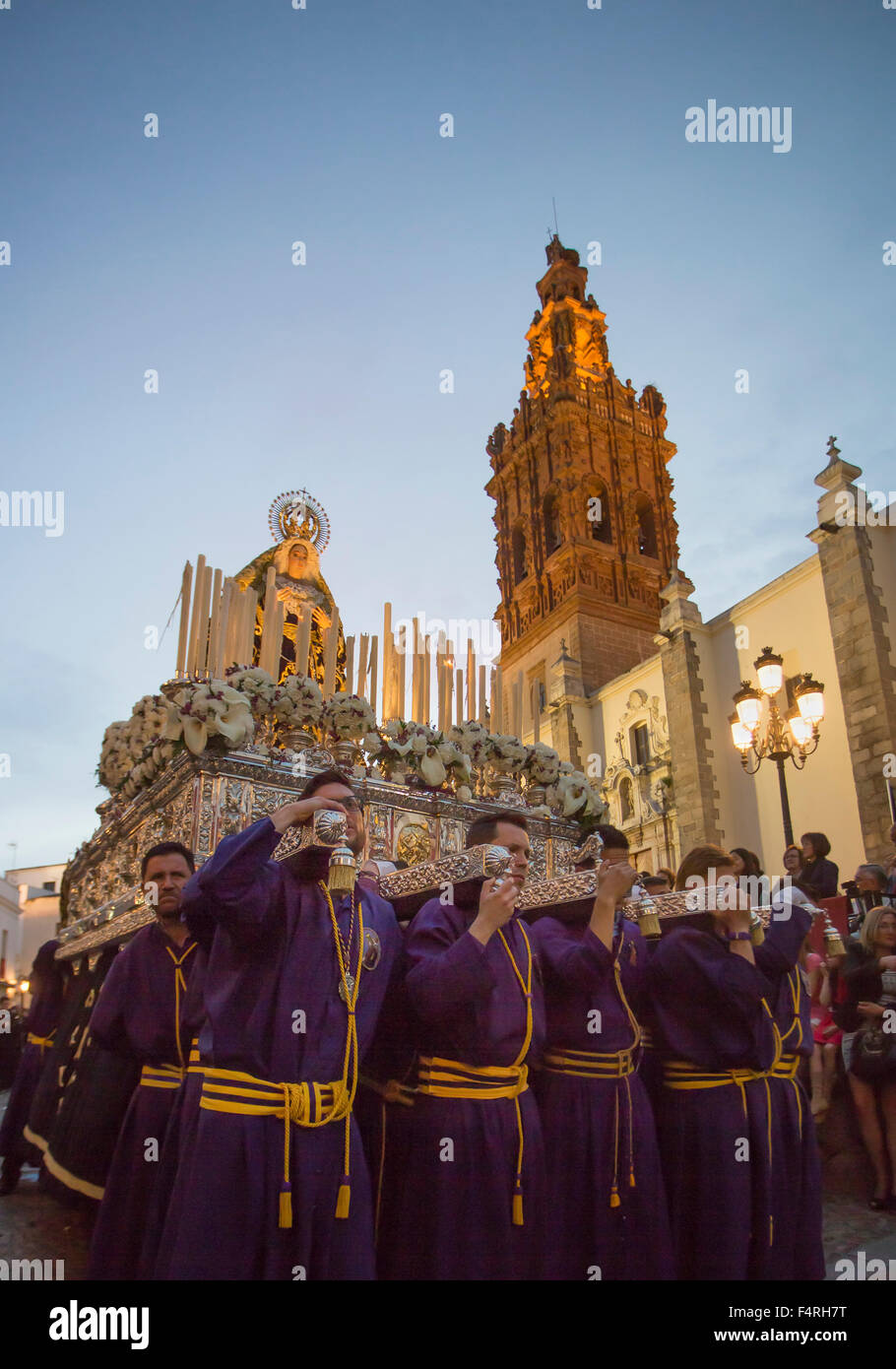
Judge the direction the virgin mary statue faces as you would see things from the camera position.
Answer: facing the viewer

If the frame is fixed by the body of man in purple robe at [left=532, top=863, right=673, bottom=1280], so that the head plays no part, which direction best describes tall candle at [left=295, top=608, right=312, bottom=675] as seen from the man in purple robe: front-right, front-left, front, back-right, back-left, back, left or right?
back

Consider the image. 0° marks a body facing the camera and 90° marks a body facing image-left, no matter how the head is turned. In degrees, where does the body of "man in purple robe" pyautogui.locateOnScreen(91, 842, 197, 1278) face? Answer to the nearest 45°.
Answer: approximately 315°

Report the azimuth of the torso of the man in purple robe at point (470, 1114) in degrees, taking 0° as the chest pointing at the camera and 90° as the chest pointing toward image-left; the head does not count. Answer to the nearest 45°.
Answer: approximately 315°

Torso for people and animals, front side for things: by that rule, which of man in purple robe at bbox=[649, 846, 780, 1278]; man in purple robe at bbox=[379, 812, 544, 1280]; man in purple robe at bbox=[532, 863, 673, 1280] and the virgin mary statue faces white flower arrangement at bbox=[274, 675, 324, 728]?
the virgin mary statue

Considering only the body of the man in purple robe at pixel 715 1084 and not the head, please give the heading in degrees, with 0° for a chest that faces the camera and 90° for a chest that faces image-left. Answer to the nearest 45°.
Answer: approximately 315°

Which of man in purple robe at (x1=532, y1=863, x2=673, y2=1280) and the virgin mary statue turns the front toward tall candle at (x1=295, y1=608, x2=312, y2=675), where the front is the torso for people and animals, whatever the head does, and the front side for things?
the virgin mary statue

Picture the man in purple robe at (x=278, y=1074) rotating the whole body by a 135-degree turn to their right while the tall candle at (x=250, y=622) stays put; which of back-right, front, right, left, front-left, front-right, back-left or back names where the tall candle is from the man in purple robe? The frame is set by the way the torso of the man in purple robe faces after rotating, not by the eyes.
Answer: right

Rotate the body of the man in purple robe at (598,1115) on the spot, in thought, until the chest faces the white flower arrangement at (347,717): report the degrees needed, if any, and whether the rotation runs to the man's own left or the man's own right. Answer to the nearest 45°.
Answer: approximately 180°
